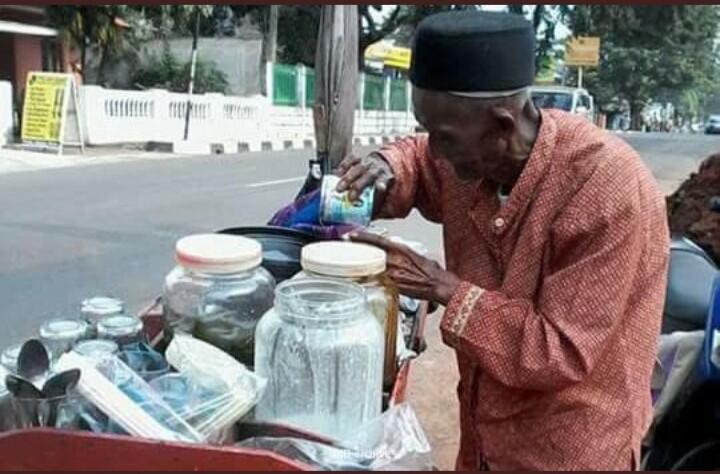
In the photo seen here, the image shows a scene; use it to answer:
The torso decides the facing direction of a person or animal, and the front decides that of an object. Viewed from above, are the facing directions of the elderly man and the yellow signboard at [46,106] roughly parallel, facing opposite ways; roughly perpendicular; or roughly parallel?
roughly perpendicular

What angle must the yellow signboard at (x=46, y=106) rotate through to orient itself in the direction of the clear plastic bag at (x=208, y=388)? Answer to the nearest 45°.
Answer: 0° — it already faces it

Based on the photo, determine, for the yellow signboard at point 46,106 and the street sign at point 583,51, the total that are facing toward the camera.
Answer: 2

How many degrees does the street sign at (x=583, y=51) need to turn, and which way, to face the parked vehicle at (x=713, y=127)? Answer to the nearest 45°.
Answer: approximately 135° to its left

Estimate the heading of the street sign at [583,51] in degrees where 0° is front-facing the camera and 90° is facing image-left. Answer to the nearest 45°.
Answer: approximately 0°

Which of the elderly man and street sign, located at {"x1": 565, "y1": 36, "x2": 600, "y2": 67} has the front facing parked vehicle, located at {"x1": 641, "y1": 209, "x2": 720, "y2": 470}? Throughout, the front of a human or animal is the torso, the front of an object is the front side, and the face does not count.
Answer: the street sign

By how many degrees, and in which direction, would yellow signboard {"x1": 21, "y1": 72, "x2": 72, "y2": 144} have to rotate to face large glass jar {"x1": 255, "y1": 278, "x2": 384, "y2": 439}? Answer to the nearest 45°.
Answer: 0° — it already faces it

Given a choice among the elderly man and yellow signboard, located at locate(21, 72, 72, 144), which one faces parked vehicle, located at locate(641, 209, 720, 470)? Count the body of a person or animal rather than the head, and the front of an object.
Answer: the yellow signboard

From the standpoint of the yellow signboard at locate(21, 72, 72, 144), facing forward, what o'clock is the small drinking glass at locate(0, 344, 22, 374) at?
The small drinking glass is roughly at 12 o'clock from the yellow signboard.
